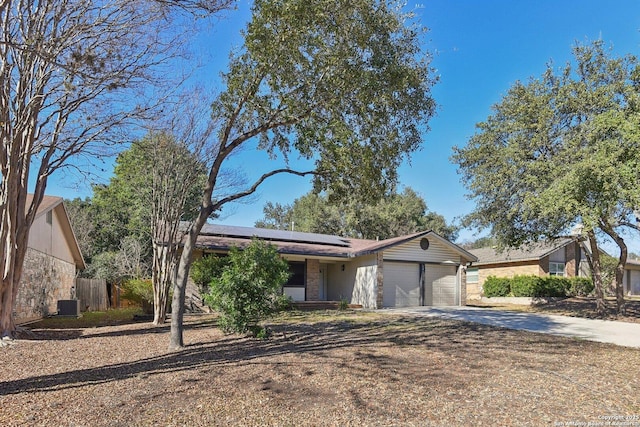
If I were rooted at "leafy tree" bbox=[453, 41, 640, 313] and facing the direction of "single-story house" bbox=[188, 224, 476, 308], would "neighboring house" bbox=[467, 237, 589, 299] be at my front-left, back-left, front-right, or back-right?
front-right

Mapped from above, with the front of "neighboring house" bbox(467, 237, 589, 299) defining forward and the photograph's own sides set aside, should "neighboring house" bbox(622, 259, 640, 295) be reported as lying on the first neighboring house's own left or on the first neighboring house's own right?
on the first neighboring house's own left

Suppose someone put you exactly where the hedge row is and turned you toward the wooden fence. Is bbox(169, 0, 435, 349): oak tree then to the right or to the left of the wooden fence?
left

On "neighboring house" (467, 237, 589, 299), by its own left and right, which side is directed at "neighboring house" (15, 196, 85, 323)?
right

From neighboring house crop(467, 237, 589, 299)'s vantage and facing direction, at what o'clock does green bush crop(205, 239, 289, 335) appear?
The green bush is roughly at 2 o'clock from the neighboring house.

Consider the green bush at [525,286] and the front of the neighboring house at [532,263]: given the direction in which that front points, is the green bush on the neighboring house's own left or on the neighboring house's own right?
on the neighboring house's own right

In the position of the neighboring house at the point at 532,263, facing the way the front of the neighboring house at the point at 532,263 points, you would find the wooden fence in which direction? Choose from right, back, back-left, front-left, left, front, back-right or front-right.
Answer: right

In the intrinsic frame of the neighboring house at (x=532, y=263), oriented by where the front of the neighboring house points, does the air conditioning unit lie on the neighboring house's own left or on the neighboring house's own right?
on the neighboring house's own right

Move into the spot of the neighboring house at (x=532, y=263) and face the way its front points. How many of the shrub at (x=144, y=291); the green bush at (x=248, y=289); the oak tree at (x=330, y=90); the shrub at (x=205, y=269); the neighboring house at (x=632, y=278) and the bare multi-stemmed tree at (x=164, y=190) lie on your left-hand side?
1

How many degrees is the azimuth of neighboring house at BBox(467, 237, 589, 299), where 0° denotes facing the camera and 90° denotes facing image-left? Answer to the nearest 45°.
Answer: approximately 315°

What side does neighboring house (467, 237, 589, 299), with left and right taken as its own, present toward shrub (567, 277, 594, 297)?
front
